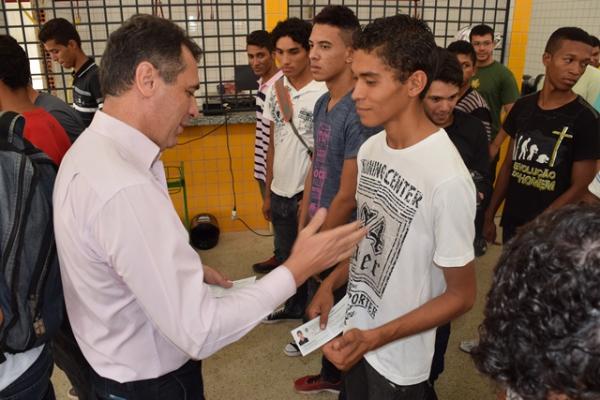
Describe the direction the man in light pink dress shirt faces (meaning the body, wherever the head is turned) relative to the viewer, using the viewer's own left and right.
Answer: facing to the right of the viewer

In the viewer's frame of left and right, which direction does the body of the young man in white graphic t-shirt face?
facing the viewer and to the left of the viewer

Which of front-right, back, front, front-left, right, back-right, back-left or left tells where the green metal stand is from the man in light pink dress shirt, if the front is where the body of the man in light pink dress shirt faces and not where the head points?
left

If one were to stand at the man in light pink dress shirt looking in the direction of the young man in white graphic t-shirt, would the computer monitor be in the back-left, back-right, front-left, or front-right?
front-left

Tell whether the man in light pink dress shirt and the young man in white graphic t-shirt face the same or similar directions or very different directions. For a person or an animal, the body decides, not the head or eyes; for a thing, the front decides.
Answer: very different directions

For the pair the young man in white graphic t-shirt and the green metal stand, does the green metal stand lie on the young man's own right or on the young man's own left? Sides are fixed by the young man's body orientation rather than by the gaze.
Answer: on the young man's own right

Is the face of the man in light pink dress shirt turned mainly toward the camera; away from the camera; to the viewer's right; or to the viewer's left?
to the viewer's right

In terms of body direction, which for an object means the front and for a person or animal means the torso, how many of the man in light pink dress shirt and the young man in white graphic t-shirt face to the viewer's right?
1

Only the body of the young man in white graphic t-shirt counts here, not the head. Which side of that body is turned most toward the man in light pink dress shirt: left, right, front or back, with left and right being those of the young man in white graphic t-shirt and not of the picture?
front

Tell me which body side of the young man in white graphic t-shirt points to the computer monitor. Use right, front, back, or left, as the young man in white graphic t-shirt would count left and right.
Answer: right

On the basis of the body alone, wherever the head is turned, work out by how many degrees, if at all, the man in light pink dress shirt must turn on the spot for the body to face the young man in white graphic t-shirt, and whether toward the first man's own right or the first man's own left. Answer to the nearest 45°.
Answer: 0° — they already face them
